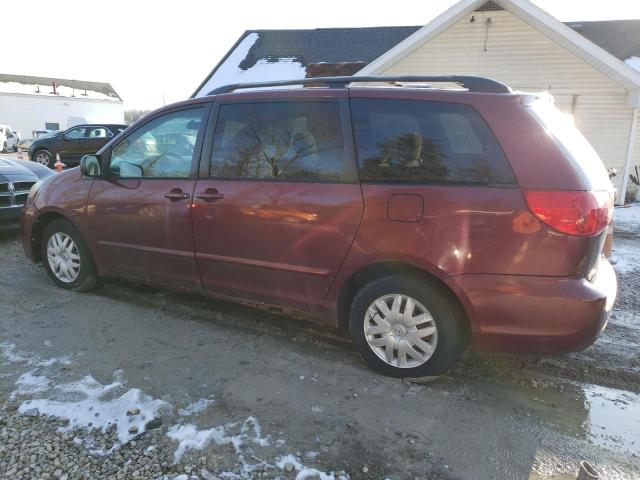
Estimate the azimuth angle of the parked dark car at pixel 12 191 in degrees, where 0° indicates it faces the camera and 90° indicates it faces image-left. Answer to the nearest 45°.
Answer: approximately 315°

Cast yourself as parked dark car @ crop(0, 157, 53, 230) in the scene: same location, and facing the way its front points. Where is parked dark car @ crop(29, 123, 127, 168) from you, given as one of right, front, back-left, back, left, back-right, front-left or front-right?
back-left

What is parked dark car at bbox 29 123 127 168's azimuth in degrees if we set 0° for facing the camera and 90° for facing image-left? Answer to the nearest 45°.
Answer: approximately 90°

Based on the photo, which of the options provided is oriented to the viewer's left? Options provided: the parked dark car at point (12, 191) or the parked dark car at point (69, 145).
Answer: the parked dark car at point (69, 145)

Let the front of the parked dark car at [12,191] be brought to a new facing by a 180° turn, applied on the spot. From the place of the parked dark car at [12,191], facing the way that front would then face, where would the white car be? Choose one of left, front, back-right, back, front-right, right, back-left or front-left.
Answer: front-right

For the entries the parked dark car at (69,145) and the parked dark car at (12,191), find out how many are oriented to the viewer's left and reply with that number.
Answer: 1

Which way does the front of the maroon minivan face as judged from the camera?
facing away from the viewer and to the left of the viewer

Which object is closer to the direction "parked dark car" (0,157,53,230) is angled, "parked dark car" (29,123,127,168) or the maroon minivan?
the maroon minivan

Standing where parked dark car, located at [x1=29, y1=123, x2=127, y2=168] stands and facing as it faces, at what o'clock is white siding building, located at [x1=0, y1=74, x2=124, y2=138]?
The white siding building is roughly at 3 o'clock from the parked dark car.
